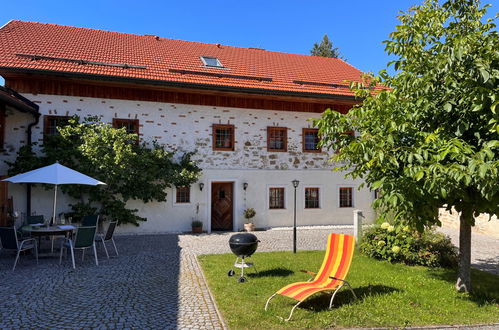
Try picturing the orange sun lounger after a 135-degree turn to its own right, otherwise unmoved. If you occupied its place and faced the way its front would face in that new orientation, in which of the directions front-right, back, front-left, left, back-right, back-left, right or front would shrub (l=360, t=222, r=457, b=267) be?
front-right

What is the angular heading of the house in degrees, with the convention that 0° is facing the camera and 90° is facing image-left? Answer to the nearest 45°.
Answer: approximately 0°

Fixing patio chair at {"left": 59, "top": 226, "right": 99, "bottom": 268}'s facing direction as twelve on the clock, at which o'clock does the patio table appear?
The patio table is roughly at 12 o'clock from the patio chair.

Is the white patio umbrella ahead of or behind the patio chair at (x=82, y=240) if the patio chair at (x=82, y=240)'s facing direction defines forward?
ahead

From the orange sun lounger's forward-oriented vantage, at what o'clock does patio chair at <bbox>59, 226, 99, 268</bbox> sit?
The patio chair is roughly at 2 o'clock from the orange sun lounger.

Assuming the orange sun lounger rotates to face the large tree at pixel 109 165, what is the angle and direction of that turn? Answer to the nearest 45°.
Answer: approximately 90° to its right

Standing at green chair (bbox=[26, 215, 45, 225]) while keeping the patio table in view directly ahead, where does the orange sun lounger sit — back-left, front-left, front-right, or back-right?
front-left

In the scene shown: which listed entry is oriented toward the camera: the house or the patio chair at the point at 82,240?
the house

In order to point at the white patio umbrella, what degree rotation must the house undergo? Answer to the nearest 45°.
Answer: approximately 45° to its right

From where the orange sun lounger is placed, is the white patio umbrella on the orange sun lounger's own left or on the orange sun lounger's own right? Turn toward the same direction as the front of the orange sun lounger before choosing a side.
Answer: on the orange sun lounger's own right

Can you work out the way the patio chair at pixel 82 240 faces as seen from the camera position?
facing away from the viewer and to the left of the viewer

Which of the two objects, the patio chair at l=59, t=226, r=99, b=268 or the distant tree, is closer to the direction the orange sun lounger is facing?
the patio chair

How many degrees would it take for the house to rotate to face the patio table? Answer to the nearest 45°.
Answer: approximately 45° to its right

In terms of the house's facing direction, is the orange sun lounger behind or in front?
in front

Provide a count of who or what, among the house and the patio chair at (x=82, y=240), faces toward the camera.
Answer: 1
